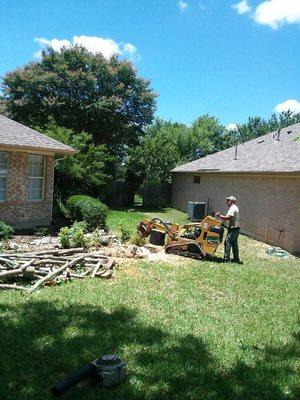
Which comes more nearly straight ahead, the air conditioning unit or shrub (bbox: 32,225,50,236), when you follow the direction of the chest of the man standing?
the shrub

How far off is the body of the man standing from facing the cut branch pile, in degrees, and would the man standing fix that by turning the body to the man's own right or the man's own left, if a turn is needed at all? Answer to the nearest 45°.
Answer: approximately 45° to the man's own left

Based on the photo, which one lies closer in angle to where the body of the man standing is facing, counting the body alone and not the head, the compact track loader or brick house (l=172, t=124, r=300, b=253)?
the compact track loader

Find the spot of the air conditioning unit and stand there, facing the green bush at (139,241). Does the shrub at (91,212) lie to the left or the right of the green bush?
right

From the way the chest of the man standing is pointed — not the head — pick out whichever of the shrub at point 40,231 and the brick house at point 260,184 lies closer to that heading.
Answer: the shrub

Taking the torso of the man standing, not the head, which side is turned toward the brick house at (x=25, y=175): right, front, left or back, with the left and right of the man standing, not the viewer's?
front

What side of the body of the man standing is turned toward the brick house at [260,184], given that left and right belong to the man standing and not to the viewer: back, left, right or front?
right

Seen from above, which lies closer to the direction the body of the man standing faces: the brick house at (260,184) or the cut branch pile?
the cut branch pile

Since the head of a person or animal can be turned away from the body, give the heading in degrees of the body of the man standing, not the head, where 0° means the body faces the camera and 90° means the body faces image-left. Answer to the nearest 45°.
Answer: approximately 90°

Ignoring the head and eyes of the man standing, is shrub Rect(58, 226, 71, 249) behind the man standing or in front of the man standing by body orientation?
in front

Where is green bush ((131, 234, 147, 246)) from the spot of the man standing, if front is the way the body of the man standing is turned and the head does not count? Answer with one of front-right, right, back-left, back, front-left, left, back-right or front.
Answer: front

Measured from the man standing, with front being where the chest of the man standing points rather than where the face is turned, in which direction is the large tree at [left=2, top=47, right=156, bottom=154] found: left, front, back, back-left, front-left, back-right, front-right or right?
front-right
